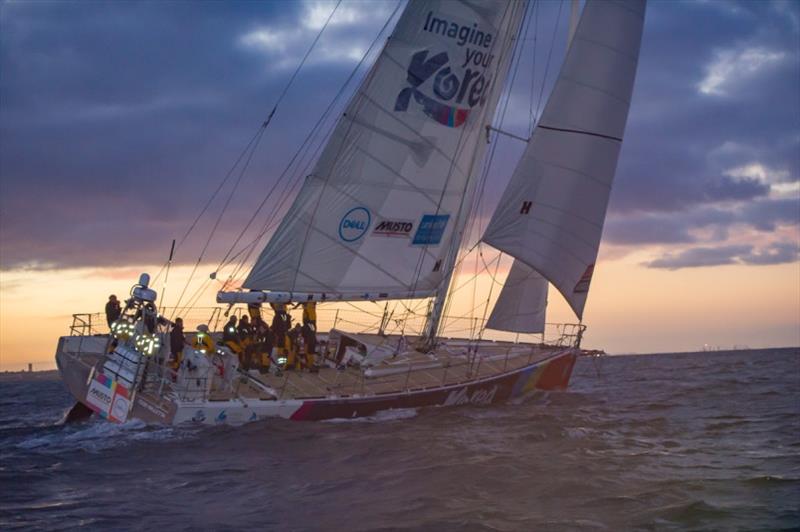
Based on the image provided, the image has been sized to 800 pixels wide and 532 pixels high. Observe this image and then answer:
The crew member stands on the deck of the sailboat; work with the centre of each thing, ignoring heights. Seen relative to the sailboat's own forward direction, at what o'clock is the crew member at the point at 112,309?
The crew member is roughly at 7 o'clock from the sailboat.

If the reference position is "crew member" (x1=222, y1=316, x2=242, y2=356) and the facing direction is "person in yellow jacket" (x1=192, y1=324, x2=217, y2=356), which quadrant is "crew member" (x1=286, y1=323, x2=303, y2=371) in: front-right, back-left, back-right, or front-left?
back-left

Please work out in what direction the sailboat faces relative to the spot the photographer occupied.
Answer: facing away from the viewer and to the right of the viewer
